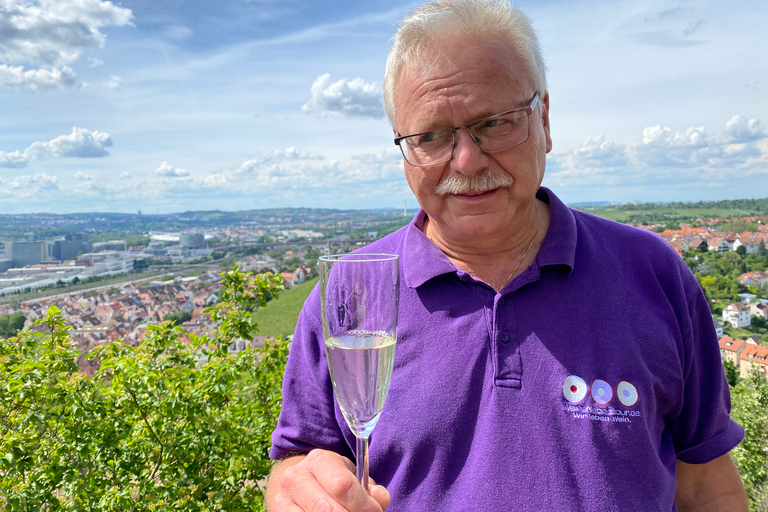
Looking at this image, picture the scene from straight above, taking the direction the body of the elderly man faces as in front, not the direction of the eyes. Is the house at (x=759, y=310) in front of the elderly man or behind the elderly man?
behind

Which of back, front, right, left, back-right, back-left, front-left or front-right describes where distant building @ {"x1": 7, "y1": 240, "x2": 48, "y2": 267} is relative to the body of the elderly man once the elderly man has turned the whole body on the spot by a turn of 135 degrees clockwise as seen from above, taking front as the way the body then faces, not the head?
front

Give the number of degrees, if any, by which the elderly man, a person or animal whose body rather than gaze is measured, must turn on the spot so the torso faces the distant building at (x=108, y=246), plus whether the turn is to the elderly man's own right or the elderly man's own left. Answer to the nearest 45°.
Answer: approximately 135° to the elderly man's own right

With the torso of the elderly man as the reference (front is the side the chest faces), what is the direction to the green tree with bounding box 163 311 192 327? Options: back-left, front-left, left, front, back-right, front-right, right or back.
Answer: back-right

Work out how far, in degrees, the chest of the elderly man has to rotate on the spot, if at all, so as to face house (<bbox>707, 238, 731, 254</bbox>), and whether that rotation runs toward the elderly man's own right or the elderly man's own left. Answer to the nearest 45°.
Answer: approximately 180°

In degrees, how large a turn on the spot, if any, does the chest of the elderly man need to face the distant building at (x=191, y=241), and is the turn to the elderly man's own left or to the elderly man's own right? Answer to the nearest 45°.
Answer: approximately 135° to the elderly man's own right

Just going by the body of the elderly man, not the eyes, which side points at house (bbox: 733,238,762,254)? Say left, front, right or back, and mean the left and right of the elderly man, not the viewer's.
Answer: back

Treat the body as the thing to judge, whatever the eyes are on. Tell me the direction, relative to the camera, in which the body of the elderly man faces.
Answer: toward the camera

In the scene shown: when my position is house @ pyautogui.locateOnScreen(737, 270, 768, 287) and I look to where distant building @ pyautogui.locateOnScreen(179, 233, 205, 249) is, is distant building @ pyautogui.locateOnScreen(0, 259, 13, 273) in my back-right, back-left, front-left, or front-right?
front-left

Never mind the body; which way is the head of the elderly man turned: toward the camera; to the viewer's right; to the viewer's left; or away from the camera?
toward the camera

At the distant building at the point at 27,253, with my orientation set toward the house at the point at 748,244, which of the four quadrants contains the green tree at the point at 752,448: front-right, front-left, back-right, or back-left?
front-right

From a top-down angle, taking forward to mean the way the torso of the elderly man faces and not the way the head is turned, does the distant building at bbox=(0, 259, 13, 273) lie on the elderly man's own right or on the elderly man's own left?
on the elderly man's own right
